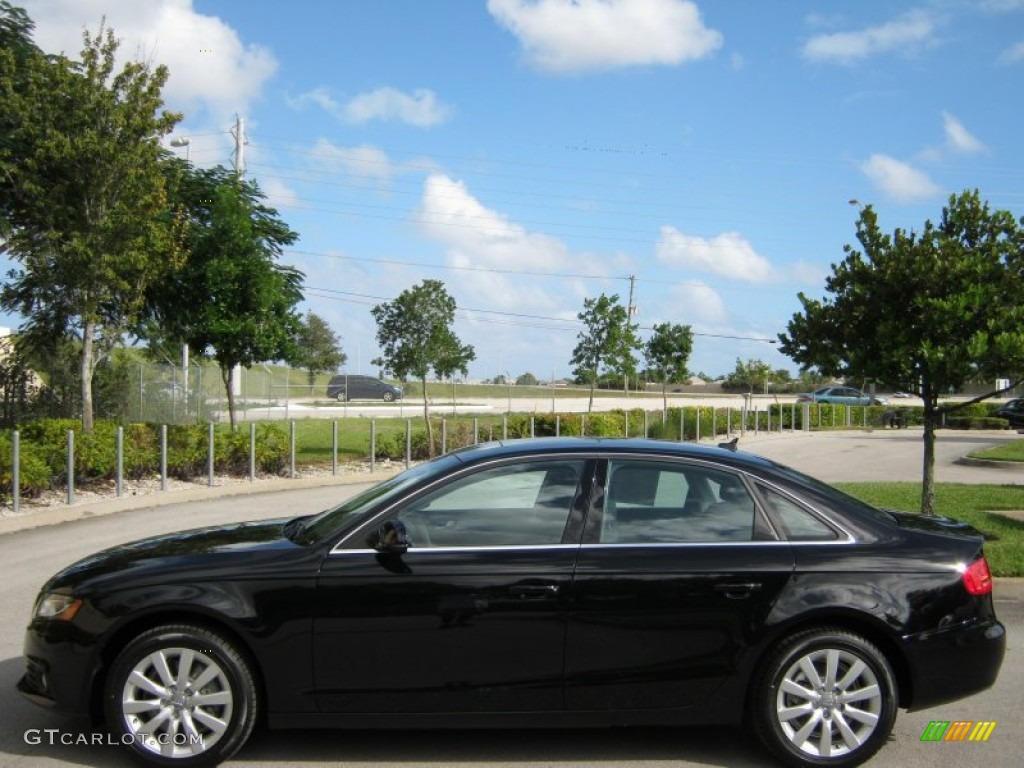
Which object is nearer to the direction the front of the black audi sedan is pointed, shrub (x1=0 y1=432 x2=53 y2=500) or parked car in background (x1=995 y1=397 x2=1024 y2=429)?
the shrub

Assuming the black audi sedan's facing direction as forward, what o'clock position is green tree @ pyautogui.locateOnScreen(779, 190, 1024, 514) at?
The green tree is roughly at 4 o'clock from the black audi sedan.

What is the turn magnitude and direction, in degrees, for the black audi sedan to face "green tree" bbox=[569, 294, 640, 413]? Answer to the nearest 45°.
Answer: approximately 90° to its right

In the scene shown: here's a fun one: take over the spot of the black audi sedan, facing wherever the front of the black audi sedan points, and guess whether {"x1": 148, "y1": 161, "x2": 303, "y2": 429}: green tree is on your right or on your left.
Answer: on your right

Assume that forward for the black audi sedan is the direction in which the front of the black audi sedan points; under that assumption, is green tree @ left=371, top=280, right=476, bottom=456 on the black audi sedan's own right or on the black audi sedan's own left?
on the black audi sedan's own right

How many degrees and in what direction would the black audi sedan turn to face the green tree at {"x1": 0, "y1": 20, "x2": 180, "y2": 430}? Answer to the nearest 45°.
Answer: approximately 45° to its right

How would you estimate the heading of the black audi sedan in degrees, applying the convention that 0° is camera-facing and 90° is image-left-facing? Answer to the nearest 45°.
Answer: approximately 90°
